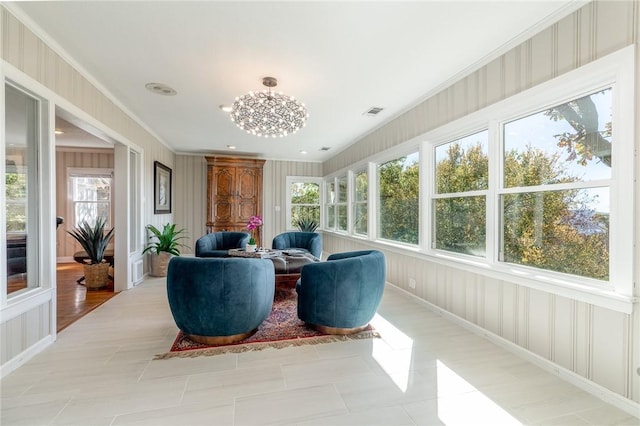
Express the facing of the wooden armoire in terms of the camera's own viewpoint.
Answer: facing the viewer

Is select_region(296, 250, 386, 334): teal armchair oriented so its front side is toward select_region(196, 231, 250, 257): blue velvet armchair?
yes

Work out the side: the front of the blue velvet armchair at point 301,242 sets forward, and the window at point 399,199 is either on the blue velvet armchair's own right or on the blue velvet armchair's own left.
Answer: on the blue velvet armchair's own left

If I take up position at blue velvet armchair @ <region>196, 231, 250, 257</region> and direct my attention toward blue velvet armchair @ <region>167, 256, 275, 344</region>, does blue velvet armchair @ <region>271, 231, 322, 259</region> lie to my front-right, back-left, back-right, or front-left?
front-left

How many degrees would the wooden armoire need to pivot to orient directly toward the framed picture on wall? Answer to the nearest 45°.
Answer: approximately 45° to its right

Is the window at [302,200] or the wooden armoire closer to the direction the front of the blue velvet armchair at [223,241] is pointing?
the window

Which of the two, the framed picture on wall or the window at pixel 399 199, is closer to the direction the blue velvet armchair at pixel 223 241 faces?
the window

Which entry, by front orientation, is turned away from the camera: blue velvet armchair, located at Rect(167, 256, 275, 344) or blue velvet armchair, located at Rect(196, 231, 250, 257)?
blue velvet armchair, located at Rect(167, 256, 275, 344)

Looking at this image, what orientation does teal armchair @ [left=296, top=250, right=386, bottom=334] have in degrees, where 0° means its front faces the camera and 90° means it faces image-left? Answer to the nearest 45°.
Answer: approximately 135°

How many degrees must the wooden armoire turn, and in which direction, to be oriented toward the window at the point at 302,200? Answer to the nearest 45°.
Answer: approximately 90° to its left

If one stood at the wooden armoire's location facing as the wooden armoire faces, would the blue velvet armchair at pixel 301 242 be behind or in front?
in front

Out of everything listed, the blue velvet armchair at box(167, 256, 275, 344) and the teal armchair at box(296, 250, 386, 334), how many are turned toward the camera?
0

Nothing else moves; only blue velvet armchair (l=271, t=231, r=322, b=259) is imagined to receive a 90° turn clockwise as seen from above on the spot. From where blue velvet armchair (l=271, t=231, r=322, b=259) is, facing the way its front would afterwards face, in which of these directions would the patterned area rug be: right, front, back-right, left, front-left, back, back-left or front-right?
back-left

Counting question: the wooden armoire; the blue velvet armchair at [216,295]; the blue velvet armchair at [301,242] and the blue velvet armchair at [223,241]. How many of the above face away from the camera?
1

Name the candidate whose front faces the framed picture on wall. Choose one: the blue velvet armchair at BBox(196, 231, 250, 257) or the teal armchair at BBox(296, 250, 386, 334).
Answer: the teal armchair

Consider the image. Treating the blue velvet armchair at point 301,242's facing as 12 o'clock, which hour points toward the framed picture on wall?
The framed picture on wall is roughly at 2 o'clock from the blue velvet armchair.
